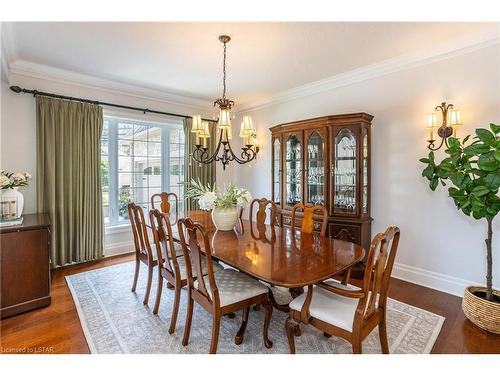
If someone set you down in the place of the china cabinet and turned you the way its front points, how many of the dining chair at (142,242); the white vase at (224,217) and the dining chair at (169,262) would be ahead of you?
3

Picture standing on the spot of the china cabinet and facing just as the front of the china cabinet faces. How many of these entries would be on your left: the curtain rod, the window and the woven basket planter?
1

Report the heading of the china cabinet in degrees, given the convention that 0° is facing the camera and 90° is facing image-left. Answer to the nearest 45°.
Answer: approximately 45°

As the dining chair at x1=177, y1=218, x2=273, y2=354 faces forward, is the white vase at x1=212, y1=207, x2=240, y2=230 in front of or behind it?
in front

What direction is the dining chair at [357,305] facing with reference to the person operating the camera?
facing away from the viewer and to the left of the viewer

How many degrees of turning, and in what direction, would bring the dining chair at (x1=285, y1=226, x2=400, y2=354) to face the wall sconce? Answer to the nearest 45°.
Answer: approximately 90° to its right

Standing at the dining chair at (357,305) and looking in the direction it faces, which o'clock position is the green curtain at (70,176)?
The green curtain is roughly at 11 o'clock from the dining chair.

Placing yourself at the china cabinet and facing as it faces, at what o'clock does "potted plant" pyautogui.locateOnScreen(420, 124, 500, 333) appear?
The potted plant is roughly at 9 o'clock from the china cabinet.

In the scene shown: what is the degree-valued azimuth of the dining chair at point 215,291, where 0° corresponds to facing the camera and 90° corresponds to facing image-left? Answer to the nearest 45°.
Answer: approximately 225°

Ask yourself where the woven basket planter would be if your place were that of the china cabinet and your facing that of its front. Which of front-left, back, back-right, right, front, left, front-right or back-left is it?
left

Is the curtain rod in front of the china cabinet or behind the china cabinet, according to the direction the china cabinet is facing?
in front
